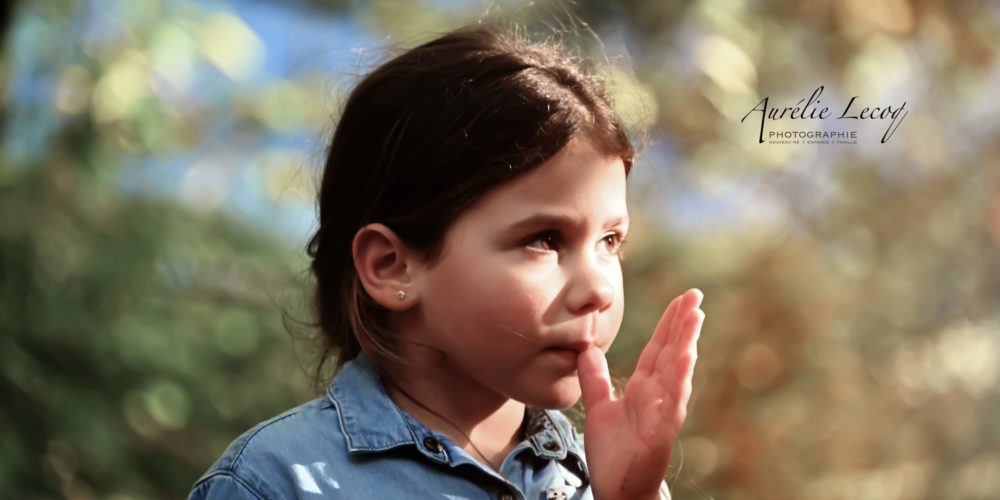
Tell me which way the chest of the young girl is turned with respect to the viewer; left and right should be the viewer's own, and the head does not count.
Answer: facing the viewer and to the right of the viewer

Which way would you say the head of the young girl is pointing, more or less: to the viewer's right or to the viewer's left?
to the viewer's right
